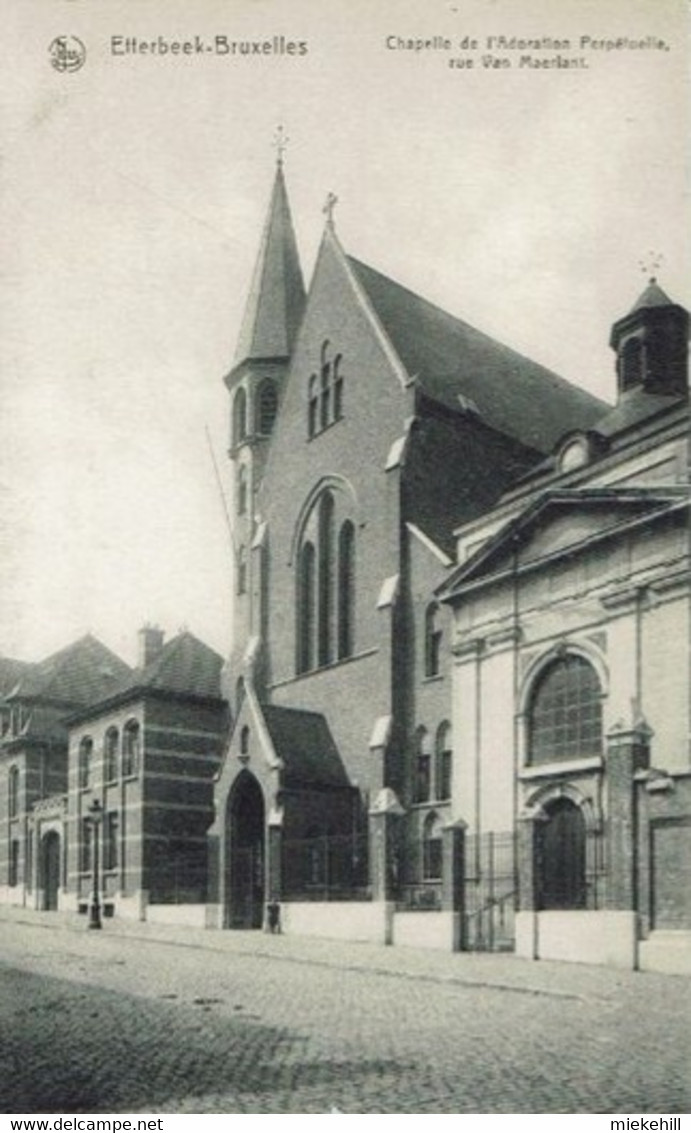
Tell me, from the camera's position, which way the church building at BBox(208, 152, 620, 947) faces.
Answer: facing the viewer and to the left of the viewer

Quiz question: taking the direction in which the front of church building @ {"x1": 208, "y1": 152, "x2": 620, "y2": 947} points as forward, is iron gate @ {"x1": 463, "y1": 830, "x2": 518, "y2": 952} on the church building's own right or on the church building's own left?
on the church building's own left
